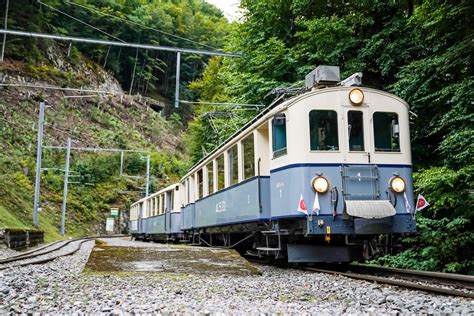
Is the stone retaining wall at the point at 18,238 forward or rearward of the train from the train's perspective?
rearward

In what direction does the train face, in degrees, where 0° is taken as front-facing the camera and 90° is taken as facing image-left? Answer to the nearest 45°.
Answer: approximately 315°
